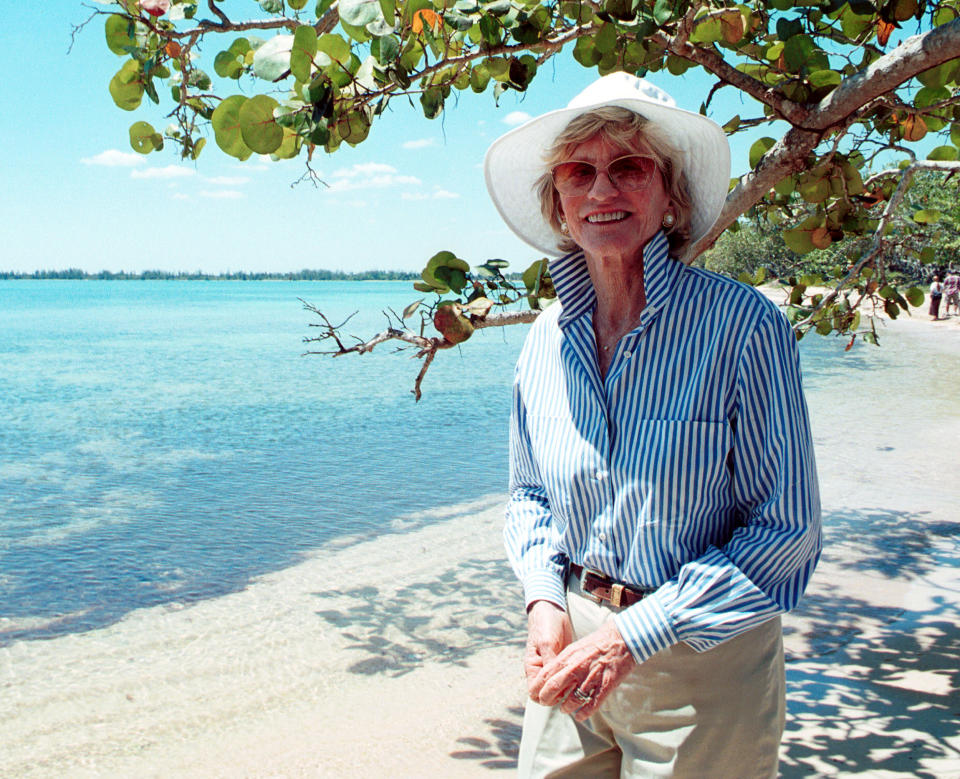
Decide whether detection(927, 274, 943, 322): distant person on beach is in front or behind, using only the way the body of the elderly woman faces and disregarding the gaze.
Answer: behind

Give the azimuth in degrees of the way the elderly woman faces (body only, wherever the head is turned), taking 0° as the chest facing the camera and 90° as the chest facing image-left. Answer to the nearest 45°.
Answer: approximately 45°

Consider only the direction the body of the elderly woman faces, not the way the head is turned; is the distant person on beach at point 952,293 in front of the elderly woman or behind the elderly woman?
behind
